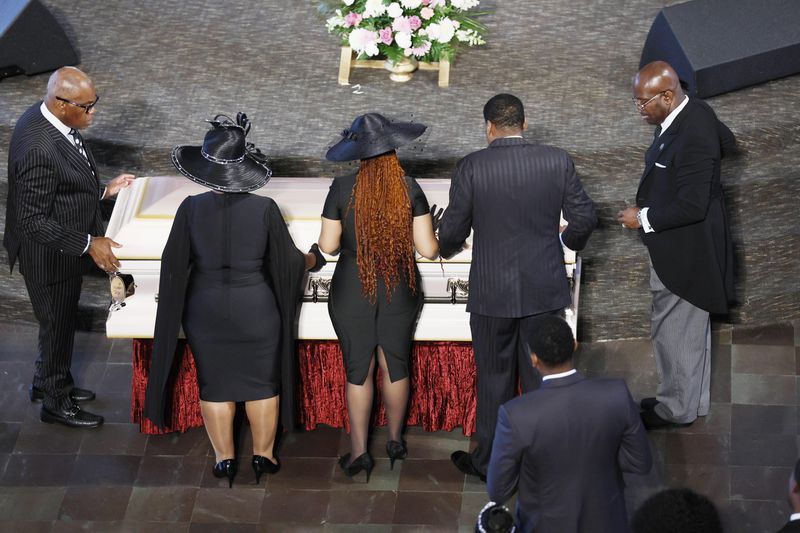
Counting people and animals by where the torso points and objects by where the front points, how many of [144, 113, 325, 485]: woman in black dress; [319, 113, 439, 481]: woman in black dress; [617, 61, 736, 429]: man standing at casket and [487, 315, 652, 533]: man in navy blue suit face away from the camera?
3

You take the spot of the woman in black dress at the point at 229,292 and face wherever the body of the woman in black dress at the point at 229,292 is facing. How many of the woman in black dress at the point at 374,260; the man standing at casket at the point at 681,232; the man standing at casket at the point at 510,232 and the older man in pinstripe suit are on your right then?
3

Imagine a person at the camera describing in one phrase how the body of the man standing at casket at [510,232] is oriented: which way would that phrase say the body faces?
away from the camera

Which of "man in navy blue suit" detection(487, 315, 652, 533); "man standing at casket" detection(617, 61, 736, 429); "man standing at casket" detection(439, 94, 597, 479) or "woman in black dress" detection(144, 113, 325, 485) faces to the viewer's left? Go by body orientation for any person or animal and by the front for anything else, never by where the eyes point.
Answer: "man standing at casket" detection(617, 61, 736, 429)

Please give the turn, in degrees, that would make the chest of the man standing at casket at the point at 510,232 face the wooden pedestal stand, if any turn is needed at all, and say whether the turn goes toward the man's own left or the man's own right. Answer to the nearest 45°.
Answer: approximately 45° to the man's own left

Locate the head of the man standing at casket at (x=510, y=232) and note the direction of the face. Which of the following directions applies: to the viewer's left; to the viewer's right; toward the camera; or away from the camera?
away from the camera

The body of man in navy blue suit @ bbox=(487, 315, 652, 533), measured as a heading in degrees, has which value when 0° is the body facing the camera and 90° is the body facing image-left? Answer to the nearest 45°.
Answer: approximately 180°

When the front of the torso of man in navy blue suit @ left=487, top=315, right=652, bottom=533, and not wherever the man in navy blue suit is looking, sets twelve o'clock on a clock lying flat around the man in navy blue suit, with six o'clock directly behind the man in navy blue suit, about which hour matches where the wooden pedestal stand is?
The wooden pedestal stand is roughly at 11 o'clock from the man in navy blue suit.

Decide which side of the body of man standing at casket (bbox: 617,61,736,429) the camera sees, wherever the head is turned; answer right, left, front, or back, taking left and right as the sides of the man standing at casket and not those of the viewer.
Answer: left

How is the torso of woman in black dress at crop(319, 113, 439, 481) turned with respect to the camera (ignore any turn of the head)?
away from the camera

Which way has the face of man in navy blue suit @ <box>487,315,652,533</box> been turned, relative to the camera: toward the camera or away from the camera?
away from the camera

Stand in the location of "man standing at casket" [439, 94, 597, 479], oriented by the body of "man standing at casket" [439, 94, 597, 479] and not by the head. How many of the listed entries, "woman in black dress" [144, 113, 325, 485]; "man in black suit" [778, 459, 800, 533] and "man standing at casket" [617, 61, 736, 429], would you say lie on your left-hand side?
1

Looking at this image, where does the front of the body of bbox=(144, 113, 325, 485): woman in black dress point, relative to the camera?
away from the camera

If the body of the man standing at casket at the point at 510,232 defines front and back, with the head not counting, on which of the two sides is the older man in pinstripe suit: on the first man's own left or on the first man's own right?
on the first man's own left

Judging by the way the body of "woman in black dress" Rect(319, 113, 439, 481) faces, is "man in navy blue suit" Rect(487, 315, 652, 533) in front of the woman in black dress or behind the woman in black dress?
behind

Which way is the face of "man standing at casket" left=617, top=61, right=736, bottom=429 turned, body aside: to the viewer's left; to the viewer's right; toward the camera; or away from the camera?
to the viewer's left

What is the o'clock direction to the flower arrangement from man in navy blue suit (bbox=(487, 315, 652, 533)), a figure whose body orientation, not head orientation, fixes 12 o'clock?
The flower arrangement is roughly at 11 o'clock from the man in navy blue suit.

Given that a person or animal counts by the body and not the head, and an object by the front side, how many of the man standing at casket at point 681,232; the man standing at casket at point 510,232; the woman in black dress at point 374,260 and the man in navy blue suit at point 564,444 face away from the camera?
3
